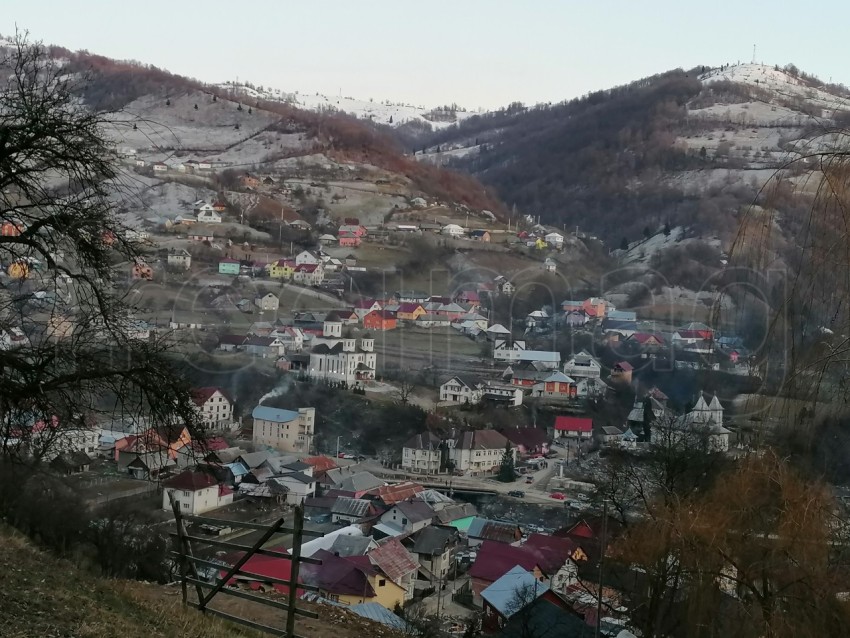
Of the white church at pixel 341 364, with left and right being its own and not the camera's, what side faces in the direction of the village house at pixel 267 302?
back

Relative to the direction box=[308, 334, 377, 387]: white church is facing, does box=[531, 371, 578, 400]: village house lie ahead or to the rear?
ahead

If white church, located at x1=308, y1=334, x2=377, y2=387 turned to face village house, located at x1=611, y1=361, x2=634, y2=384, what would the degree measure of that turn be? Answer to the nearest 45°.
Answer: approximately 45° to its left

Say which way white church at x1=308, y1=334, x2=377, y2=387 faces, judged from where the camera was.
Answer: facing the viewer and to the right of the viewer

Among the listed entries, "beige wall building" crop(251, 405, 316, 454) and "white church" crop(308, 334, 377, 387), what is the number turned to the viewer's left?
0

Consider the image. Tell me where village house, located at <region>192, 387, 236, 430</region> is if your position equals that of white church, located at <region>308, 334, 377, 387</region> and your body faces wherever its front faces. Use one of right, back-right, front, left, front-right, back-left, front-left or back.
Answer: right

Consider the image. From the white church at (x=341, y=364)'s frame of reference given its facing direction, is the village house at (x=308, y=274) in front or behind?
behind
